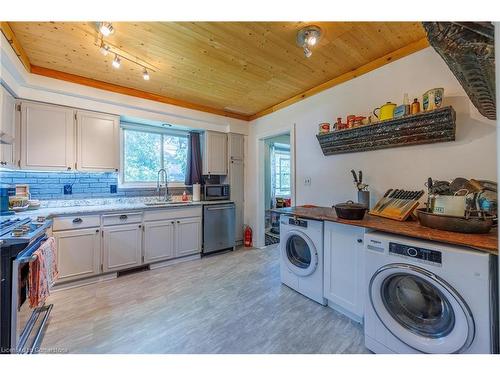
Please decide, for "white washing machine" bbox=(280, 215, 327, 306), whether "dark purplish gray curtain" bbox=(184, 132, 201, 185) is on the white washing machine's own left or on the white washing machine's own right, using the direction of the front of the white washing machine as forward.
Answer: on the white washing machine's own right

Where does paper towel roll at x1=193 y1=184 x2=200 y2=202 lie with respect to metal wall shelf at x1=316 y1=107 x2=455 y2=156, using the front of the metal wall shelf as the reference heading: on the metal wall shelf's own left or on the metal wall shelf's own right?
on the metal wall shelf's own right

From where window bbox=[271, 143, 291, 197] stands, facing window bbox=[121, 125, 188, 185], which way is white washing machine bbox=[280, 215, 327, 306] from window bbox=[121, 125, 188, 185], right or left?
left

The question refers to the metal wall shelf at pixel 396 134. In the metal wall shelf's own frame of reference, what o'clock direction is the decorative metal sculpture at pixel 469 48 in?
The decorative metal sculpture is roughly at 10 o'clock from the metal wall shelf.

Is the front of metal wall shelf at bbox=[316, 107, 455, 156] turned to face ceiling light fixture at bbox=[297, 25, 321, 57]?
yes

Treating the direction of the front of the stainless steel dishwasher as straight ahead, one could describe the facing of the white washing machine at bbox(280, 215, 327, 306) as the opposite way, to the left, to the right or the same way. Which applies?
to the right

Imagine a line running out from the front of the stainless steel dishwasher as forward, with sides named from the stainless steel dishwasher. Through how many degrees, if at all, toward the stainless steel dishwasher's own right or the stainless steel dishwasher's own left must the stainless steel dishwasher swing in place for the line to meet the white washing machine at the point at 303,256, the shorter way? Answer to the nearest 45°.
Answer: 0° — it already faces it
